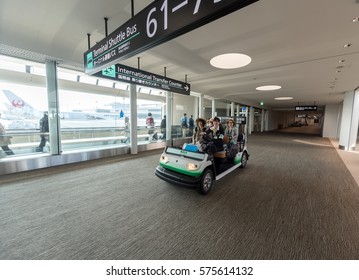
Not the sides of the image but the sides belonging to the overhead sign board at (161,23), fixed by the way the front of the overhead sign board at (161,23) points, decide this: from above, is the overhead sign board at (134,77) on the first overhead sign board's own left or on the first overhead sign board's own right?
on the first overhead sign board's own right

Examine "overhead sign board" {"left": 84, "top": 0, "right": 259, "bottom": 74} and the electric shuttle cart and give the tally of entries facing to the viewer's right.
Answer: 0

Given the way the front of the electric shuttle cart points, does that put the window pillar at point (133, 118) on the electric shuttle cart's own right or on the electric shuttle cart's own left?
on the electric shuttle cart's own right

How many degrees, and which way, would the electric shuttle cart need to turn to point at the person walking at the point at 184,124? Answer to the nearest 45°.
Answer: approximately 135° to its right

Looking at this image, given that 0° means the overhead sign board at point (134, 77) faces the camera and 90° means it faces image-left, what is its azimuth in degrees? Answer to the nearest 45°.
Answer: approximately 315°

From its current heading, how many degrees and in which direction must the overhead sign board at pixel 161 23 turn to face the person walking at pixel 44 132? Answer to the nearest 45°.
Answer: approximately 90° to its right

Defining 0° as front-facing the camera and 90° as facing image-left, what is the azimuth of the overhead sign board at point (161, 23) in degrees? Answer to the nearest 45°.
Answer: approximately 45°

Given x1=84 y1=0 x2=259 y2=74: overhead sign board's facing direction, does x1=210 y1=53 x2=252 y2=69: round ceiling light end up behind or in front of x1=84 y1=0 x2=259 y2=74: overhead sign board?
behind

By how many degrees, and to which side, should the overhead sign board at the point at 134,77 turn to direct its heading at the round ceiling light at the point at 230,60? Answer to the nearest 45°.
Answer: approximately 45° to its left

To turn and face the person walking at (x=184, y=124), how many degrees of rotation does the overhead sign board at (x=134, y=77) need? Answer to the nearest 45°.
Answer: approximately 90° to its left

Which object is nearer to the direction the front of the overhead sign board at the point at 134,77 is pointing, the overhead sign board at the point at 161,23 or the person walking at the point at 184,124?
the overhead sign board
